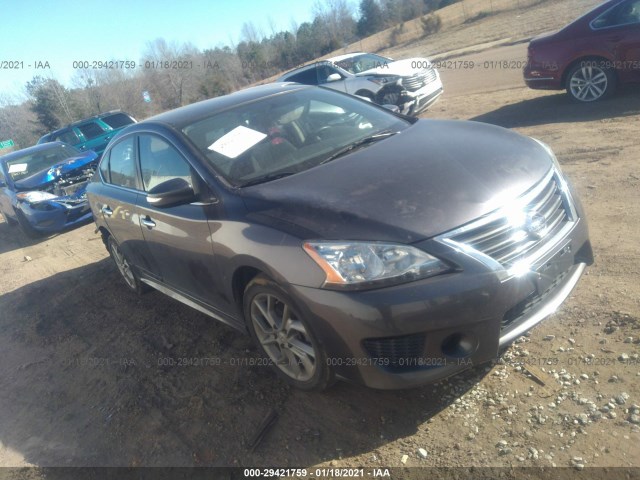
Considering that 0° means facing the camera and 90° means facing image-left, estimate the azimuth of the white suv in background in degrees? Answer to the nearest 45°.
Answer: approximately 315°

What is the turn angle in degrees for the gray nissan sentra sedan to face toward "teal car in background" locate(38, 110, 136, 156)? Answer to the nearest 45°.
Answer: approximately 180°

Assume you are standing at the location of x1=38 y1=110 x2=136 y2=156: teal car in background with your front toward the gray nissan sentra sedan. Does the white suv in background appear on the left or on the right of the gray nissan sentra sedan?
left

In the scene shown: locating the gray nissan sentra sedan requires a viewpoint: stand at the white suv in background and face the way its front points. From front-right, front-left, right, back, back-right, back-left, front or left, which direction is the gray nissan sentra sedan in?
front-right

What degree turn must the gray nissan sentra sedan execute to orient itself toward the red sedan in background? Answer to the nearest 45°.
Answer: approximately 90° to its left

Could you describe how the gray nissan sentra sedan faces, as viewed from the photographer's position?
facing the viewer and to the right of the viewer

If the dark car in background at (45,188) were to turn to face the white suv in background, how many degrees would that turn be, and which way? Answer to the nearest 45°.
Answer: approximately 45° to its left
